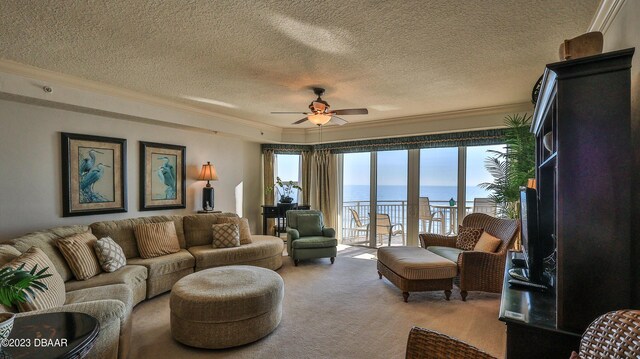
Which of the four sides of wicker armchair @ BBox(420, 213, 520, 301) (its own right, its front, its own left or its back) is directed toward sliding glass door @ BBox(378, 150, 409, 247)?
right

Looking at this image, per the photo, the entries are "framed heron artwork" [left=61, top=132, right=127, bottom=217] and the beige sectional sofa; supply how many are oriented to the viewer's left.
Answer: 0

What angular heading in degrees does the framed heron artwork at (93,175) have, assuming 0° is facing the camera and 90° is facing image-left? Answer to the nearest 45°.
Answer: approximately 315°

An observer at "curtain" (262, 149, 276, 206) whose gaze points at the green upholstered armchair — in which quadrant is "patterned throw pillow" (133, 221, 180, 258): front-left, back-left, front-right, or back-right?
front-right

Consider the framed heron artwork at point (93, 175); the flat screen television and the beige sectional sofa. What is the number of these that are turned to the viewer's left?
1

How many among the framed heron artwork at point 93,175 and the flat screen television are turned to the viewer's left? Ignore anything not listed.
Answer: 1

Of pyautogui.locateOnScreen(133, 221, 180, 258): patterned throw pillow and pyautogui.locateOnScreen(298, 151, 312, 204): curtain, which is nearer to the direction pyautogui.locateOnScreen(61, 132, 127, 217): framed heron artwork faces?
the patterned throw pillow

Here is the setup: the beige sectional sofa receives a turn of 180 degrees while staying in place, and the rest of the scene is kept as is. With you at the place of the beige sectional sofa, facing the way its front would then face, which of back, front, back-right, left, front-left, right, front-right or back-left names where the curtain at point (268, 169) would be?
right

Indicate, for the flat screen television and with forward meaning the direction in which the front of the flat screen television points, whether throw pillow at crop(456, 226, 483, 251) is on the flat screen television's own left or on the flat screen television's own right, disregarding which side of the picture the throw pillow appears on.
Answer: on the flat screen television's own right

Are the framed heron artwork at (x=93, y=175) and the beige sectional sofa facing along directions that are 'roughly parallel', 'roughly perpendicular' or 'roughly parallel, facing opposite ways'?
roughly parallel

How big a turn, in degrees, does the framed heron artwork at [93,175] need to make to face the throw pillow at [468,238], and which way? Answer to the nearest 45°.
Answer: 0° — it already faces it
